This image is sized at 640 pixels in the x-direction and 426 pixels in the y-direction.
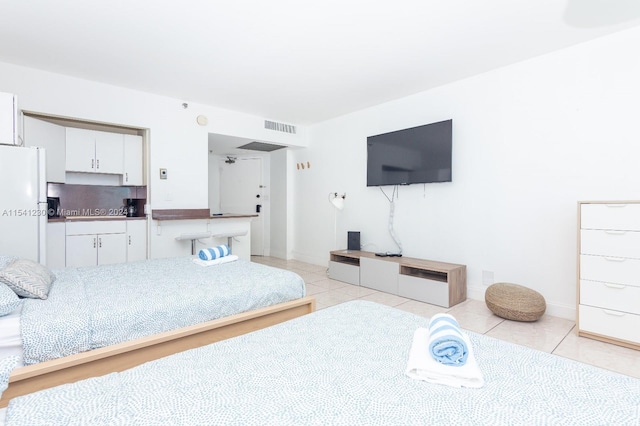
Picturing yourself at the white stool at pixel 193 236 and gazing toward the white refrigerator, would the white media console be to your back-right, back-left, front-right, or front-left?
back-left

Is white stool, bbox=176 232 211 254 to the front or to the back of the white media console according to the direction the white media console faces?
to the front

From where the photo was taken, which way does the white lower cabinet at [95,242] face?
toward the camera

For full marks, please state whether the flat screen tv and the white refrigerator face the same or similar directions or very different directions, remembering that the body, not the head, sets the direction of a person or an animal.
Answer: very different directions

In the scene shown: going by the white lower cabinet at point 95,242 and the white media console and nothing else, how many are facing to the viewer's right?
0

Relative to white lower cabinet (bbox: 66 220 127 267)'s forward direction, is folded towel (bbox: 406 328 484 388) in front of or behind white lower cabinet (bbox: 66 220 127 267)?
in front

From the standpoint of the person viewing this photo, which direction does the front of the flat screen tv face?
facing the viewer and to the left of the viewer

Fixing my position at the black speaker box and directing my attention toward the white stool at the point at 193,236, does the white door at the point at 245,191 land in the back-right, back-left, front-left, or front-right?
front-right
